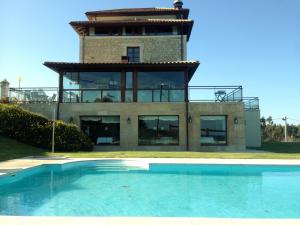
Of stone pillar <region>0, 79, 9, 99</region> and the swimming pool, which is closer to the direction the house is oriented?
the swimming pool

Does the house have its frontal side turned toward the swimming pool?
yes

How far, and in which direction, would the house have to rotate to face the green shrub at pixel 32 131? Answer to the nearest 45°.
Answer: approximately 90° to its right

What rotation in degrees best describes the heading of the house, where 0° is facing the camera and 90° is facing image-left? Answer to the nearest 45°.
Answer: approximately 0°

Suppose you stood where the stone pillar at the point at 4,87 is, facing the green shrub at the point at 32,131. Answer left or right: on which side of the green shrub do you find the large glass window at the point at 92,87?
left

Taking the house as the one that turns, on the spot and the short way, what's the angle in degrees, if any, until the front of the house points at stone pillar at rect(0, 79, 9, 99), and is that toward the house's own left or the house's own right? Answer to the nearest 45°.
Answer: approximately 90° to the house's own right

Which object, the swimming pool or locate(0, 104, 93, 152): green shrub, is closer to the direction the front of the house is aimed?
the swimming pool

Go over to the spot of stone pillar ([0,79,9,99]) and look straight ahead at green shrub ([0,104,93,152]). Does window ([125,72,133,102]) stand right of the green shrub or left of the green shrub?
left
